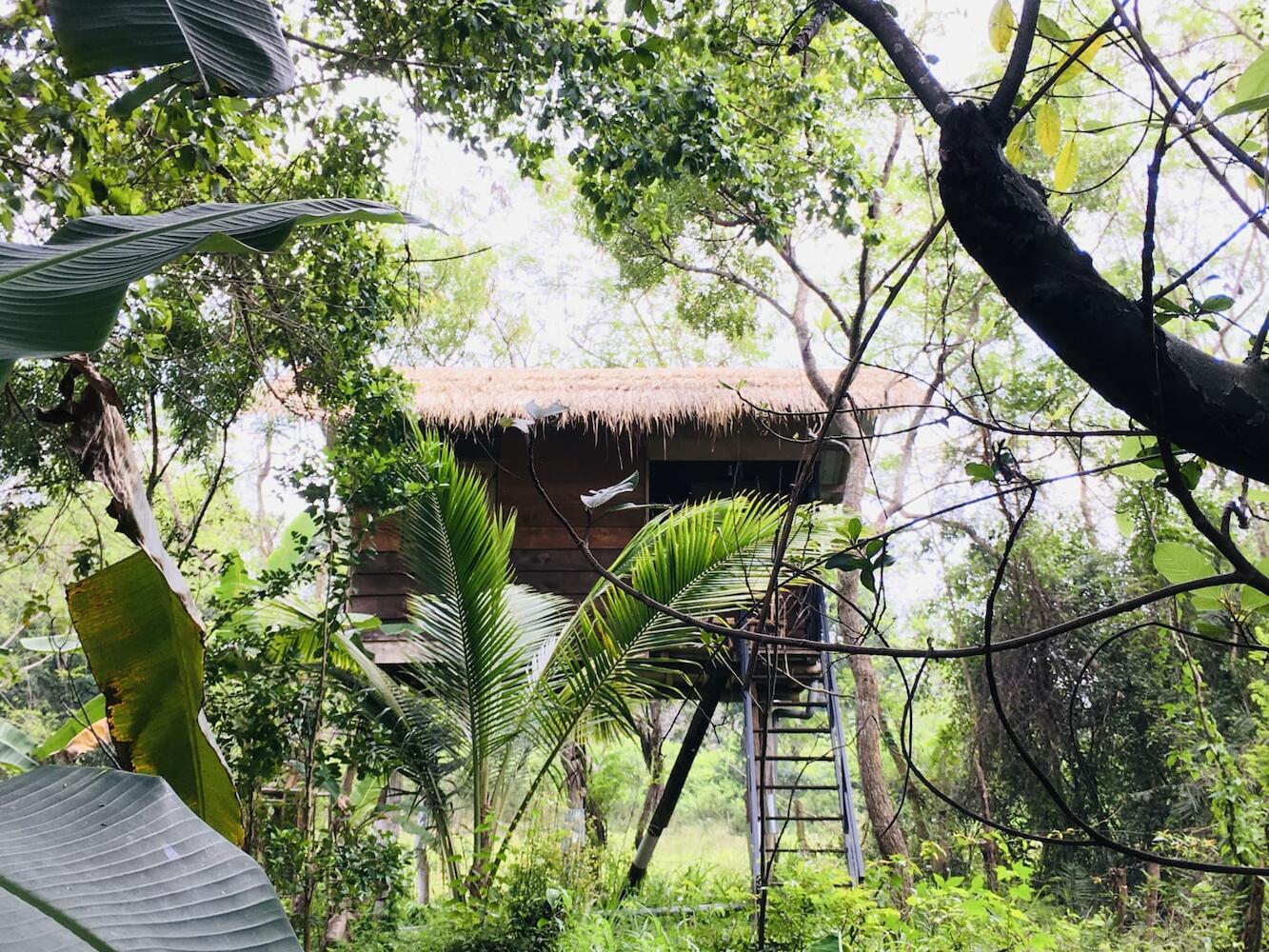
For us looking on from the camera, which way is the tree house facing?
facing the viewer

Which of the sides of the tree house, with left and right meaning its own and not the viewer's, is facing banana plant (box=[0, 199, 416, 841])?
front
